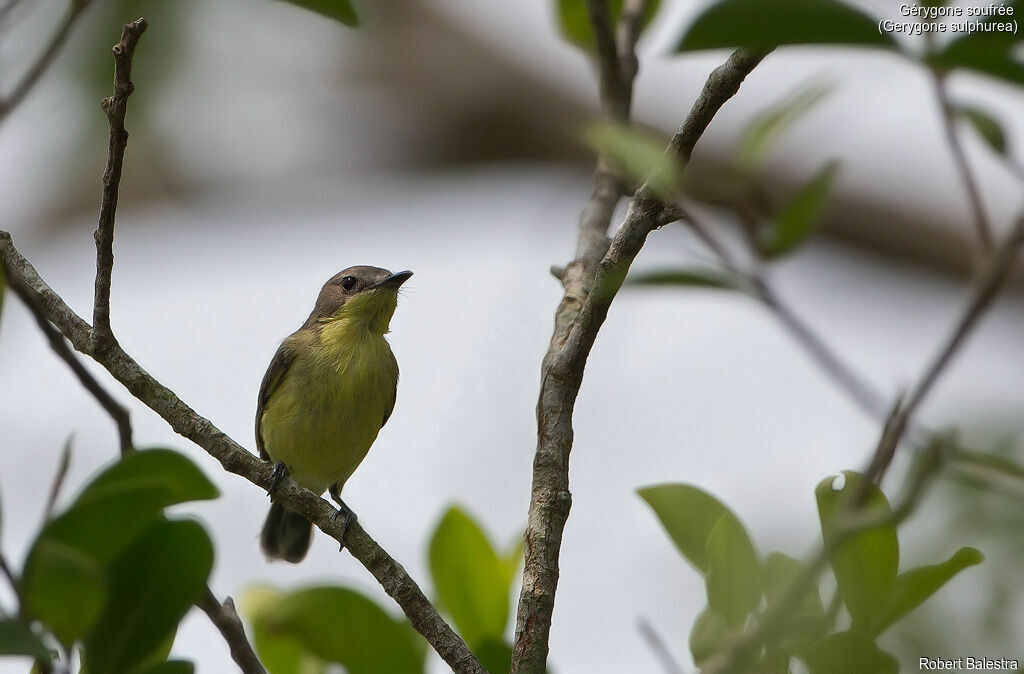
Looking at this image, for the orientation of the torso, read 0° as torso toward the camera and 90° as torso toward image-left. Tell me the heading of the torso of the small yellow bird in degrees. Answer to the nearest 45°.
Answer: approximately 315°
